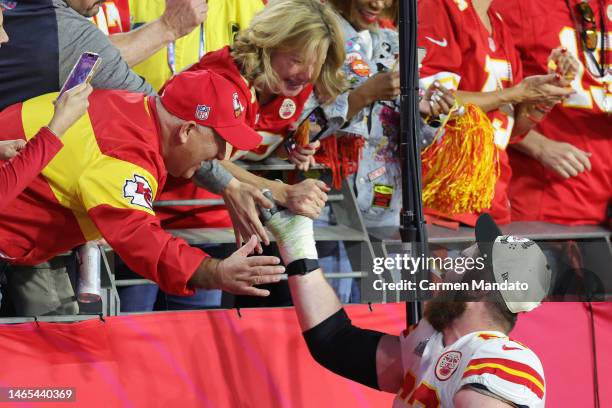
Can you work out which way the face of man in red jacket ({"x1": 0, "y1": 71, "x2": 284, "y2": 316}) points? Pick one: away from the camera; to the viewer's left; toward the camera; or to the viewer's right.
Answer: to the viewer's right

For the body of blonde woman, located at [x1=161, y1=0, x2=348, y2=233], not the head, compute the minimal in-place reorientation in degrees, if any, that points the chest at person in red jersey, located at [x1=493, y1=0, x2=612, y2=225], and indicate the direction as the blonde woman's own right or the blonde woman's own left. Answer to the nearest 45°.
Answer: approximately 90° to the blonde woman's own left

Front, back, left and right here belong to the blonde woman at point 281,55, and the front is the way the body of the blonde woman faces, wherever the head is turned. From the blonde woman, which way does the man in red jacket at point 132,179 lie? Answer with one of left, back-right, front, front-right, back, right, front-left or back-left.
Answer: right

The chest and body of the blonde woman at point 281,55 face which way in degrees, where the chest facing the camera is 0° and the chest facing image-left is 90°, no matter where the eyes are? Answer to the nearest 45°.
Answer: approximately 315°
